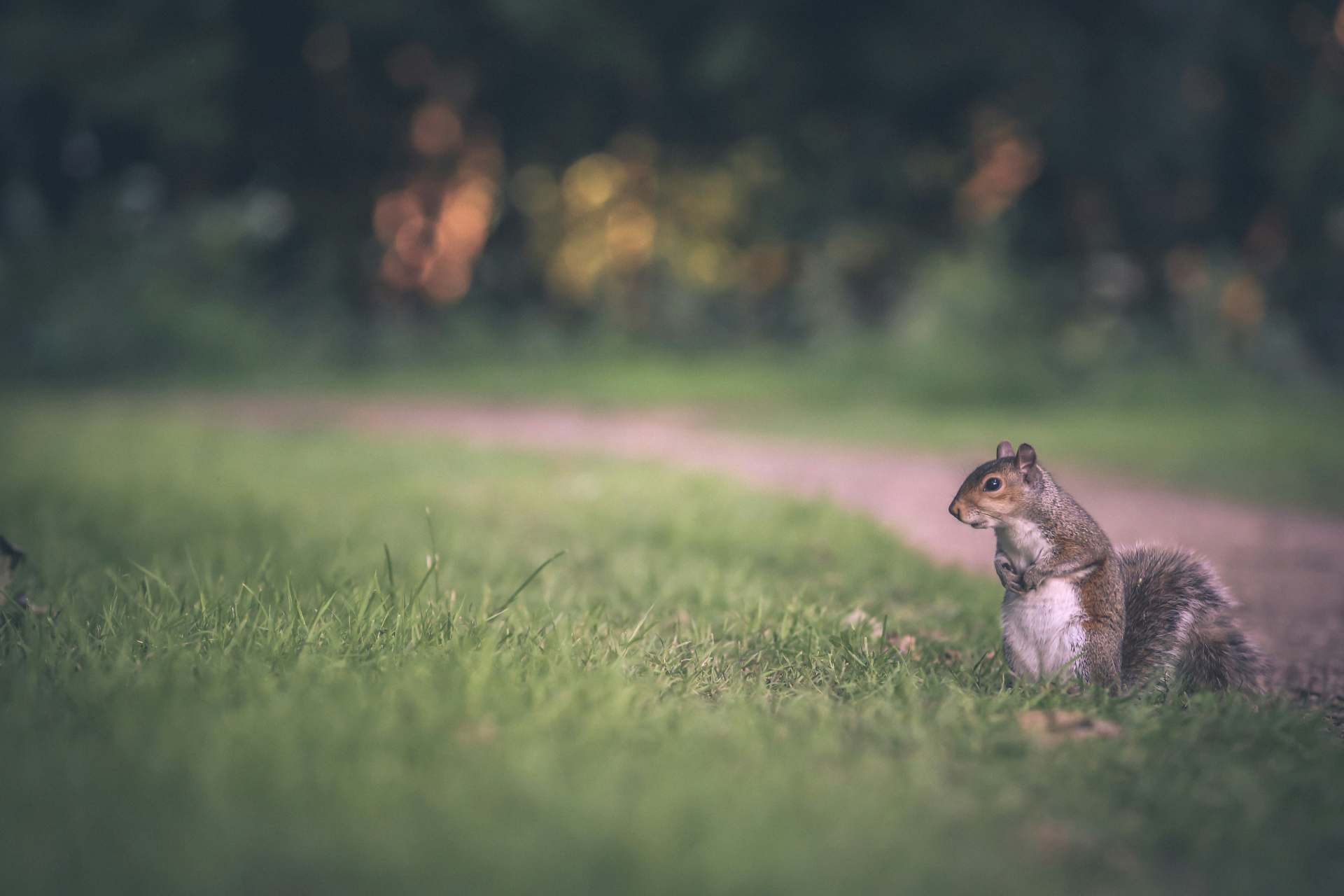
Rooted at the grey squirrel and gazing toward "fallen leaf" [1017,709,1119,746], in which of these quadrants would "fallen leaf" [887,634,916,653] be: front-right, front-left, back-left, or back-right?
back-right

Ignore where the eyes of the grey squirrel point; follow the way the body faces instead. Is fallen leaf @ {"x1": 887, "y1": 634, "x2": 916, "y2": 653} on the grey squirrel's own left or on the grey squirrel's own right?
on the grey squirrel's own right

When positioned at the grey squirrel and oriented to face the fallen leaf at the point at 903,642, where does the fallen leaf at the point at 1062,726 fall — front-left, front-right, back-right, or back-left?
back-left

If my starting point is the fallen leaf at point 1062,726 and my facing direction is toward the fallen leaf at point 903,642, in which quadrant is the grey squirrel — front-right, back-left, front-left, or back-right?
front-right

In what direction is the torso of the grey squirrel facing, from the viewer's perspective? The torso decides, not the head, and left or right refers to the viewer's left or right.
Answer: facing the viewer and to the left of the viewer
